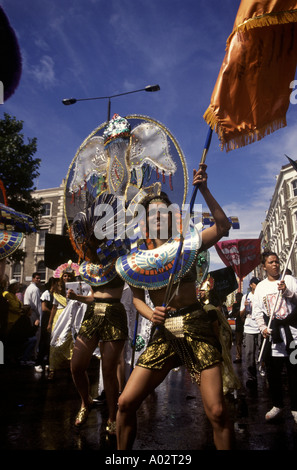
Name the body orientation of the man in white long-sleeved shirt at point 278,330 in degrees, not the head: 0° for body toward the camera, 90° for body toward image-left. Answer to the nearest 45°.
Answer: approximately 0°

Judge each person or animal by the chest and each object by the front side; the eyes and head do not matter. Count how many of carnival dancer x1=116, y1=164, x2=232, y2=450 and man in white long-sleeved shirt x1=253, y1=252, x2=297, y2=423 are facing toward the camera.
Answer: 2

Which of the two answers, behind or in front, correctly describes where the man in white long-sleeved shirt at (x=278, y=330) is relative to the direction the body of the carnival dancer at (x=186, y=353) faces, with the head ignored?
behind

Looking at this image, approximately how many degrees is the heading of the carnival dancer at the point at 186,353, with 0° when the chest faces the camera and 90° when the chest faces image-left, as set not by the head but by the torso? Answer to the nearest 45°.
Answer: approximately 0°

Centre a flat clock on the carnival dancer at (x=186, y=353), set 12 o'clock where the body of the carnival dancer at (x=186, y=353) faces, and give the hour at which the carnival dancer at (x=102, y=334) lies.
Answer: the carnival dancer at (x=102, y=334) is roughly at 5 o'clock from the carnival dancer at (x=186, y=353).

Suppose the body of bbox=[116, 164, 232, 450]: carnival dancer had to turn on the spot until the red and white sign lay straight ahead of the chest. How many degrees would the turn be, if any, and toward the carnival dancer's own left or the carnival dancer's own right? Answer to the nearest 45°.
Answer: approximately 180°
